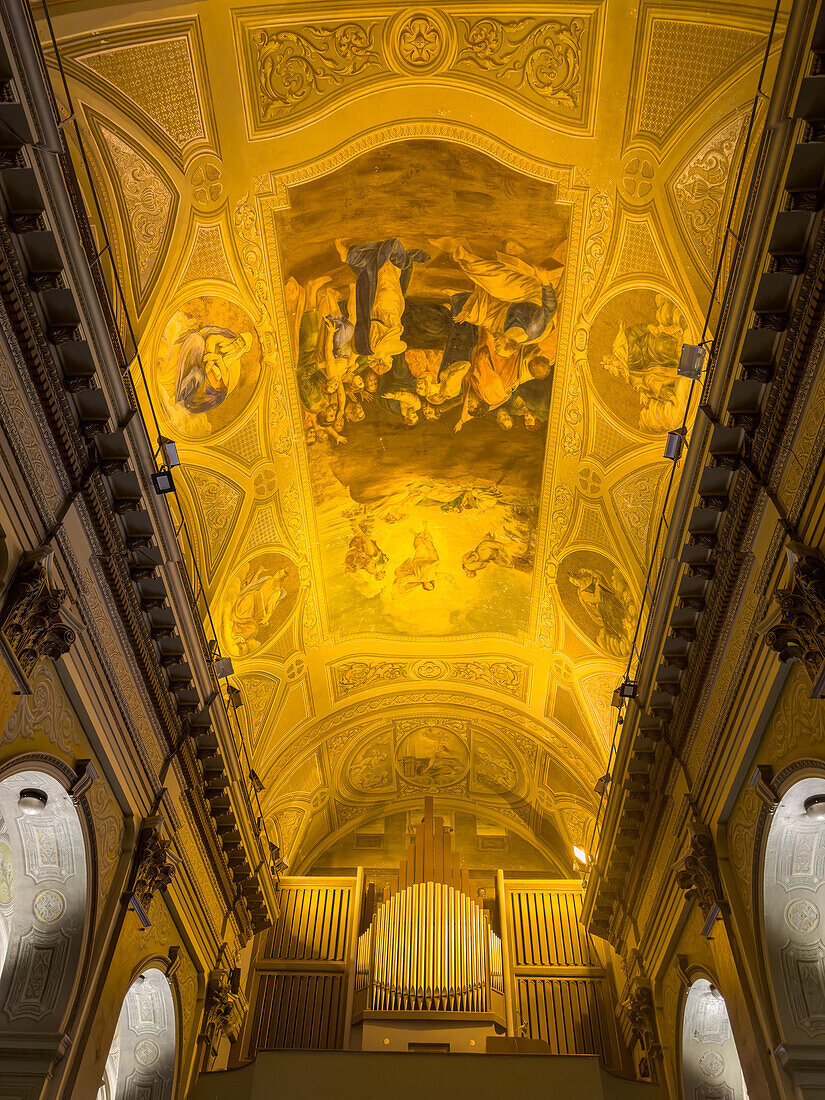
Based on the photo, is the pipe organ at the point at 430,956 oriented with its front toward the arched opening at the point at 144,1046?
no

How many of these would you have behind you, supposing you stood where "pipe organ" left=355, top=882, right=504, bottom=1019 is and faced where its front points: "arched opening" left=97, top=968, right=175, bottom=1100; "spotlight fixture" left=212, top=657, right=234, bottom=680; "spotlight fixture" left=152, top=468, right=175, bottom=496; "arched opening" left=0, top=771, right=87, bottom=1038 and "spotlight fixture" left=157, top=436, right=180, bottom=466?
0

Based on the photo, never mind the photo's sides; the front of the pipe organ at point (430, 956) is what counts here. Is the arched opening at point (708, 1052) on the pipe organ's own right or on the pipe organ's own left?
on the pipe organ's own left

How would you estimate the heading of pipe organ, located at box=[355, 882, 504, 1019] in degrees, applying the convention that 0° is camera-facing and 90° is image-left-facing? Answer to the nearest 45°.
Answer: approximately 0°

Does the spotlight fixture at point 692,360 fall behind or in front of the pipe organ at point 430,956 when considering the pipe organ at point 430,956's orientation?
in front

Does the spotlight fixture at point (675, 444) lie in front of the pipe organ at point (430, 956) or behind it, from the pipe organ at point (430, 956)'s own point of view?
in front

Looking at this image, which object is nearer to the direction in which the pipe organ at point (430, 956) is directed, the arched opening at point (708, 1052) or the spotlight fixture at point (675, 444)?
the spotlight fixture

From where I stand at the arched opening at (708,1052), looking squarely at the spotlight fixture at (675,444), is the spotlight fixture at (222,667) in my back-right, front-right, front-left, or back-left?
front-right

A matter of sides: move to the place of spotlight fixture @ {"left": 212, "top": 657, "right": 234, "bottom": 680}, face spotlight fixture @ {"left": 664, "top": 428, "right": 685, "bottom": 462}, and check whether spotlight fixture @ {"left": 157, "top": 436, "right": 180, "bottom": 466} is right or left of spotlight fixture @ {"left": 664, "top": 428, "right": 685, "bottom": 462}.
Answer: right

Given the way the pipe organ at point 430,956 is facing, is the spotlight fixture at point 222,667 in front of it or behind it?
in front

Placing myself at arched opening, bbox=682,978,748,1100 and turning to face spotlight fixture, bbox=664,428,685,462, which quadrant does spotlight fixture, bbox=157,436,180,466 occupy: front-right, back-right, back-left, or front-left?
front-right

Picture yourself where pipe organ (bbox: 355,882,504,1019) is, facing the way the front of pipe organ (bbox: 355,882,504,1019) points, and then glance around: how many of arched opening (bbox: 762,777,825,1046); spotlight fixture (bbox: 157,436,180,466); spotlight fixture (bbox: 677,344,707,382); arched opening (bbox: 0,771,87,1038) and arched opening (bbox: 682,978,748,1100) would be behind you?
0

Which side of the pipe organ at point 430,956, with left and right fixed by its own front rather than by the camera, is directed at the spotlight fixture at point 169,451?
front

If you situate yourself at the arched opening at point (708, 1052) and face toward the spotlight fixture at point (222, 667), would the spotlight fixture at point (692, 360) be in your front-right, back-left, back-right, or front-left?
front-left
